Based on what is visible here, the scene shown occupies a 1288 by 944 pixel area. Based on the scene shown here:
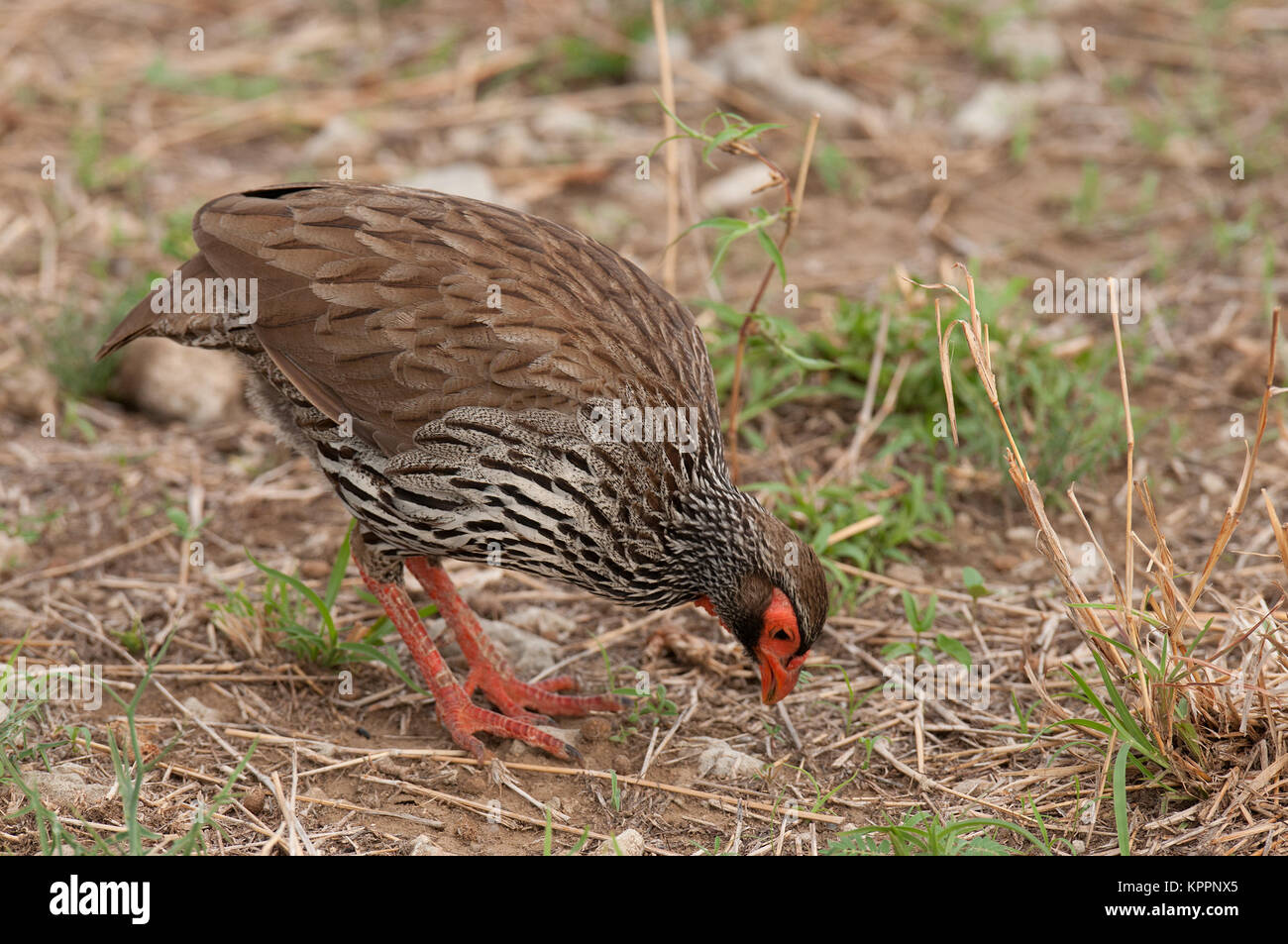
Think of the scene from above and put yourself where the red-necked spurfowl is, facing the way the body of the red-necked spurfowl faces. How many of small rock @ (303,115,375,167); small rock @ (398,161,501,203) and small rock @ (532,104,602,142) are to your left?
3

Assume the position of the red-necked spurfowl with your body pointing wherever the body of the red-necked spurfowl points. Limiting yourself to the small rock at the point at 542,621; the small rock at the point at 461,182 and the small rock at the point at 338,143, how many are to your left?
3

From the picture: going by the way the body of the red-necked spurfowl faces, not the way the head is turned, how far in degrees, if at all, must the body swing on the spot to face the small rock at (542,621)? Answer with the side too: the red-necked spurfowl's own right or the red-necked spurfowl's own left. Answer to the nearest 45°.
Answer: approximately 90° to the red-necked spurfowl's own left

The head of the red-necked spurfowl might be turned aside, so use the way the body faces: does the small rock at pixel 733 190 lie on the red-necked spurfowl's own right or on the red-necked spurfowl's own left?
on the red-necked spurfowl's own left

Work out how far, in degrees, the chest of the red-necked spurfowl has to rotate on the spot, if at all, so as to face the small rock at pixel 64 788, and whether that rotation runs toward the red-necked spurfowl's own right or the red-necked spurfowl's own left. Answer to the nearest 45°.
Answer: approximately 180°

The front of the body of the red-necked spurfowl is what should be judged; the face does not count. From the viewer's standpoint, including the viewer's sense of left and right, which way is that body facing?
facing to the right of the viewer

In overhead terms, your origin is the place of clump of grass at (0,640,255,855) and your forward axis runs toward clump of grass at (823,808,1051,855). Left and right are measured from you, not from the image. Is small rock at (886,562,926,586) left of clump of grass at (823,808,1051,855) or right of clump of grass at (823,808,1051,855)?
left

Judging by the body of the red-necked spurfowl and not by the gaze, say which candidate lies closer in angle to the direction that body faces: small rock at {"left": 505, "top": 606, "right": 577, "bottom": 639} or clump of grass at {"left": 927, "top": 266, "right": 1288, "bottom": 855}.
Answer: the clump of grass

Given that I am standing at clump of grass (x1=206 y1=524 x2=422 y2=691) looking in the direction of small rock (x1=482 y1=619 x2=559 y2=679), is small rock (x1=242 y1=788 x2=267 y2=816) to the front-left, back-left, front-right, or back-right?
back-right

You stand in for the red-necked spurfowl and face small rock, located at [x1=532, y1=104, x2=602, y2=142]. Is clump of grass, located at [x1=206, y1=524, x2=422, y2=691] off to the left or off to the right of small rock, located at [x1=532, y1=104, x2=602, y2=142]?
left

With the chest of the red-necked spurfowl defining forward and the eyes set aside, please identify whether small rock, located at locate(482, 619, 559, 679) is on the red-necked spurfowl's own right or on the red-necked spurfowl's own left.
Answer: on the red-necked spurfowl's own left
